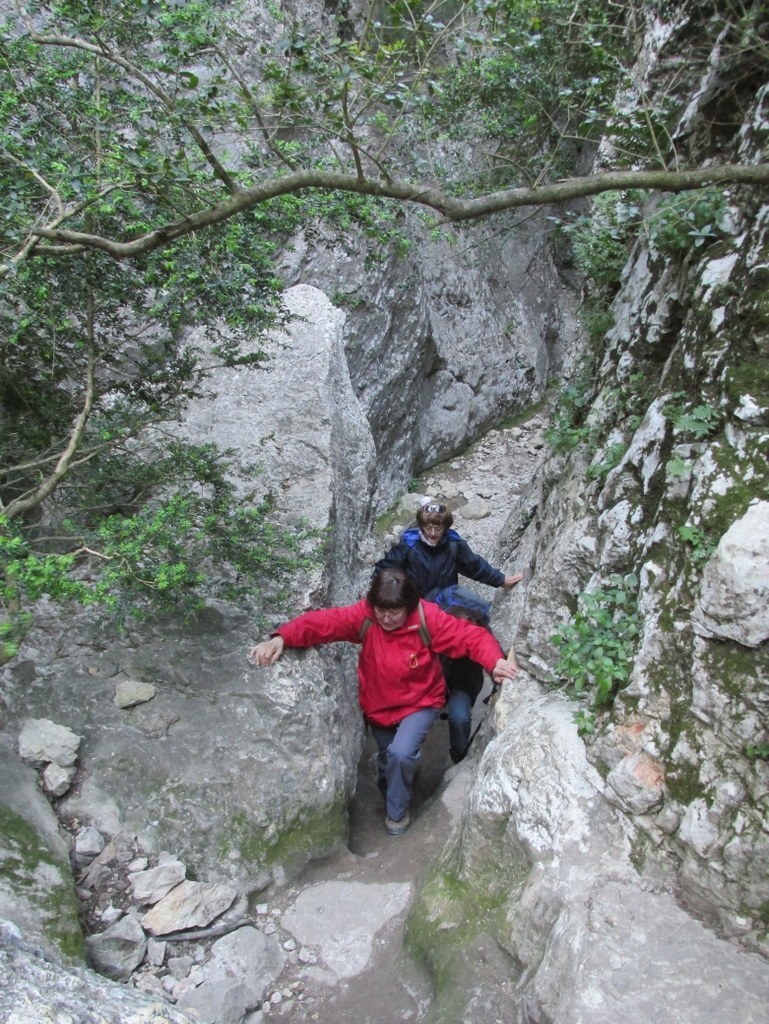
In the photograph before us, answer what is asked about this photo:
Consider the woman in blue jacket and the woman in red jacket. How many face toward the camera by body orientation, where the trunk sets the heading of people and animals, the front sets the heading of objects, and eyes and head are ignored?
2

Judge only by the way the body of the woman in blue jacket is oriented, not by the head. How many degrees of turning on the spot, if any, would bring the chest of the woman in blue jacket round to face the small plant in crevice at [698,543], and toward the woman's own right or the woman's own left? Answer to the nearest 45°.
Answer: approximately 45° to the woman's own left

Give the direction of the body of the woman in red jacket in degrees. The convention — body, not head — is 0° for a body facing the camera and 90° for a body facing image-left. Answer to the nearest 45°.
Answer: approximately 0°

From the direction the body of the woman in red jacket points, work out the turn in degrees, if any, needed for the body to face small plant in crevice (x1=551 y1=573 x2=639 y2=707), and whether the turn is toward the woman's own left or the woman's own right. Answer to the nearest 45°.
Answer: approximately 45° to the woman's own left

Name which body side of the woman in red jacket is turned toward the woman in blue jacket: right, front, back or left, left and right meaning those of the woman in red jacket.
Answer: back

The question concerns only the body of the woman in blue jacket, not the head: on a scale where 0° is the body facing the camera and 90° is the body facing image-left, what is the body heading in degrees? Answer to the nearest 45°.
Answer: approximately 0°
